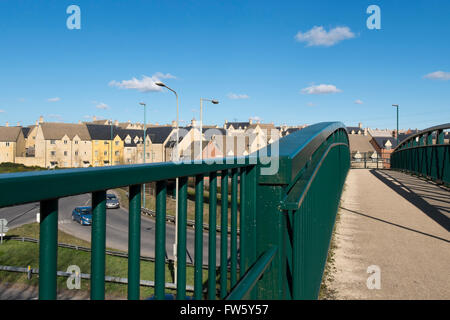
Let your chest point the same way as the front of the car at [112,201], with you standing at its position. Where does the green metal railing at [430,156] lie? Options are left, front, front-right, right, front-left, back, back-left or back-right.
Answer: left
